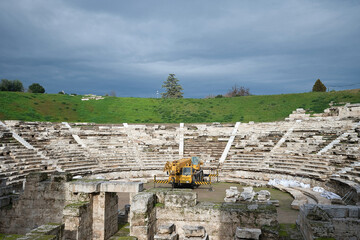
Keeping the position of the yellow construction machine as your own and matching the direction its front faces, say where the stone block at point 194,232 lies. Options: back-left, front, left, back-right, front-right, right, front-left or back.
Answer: front-left

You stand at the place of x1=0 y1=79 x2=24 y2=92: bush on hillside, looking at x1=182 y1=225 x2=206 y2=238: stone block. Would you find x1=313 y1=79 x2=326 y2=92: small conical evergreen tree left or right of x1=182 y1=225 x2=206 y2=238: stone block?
left

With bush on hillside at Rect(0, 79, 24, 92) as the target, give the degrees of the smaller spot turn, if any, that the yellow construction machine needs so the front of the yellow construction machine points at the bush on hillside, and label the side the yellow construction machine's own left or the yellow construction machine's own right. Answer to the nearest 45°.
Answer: approximately 90° to the yellow construction machine's own right

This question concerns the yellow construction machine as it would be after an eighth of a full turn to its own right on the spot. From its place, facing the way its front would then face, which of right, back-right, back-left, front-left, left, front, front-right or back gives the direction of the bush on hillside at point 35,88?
front-right

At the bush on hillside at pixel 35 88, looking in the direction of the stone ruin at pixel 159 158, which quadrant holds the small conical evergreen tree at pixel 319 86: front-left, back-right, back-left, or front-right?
front-left

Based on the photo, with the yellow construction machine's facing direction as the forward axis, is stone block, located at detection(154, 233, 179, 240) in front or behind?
in front

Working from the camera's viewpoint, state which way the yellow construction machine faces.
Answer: facing the viewer and to the left of the viewer
